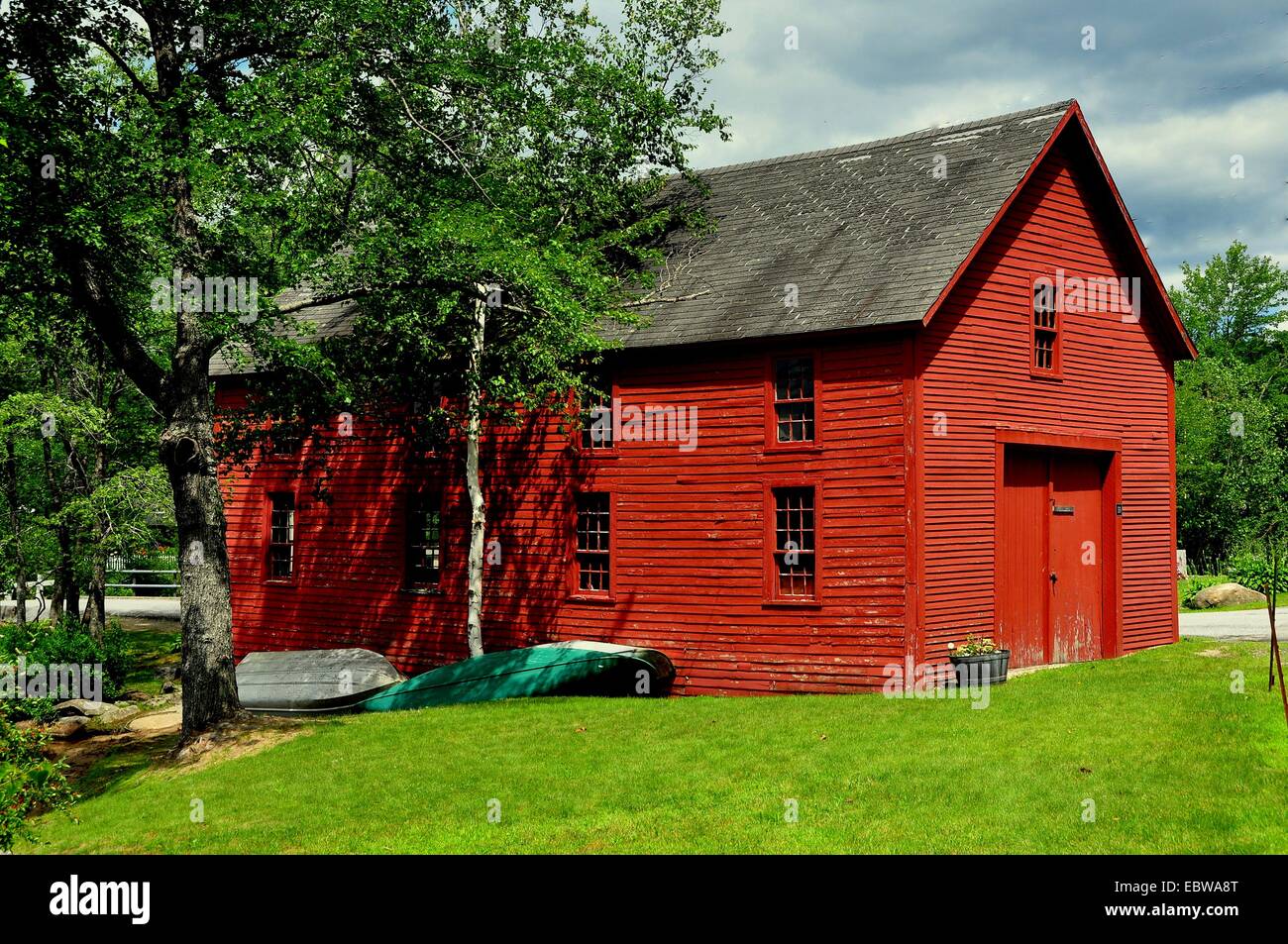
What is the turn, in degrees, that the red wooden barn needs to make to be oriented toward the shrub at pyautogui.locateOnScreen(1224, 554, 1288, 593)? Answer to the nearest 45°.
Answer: approximately 90° to its left

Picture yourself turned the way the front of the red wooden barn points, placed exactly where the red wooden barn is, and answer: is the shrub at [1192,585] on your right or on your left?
on your left

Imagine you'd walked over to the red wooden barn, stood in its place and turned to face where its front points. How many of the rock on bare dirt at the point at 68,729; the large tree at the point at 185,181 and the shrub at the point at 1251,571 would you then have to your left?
1

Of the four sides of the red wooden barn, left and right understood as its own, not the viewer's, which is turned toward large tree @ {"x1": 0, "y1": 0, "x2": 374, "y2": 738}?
right

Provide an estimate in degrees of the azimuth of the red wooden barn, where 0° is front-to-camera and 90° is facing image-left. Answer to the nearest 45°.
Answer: approximately 315°

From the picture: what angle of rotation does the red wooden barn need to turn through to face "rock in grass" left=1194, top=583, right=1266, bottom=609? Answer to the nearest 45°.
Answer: approximately 90° to its left

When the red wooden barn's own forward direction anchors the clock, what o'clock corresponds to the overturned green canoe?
The overturned green canoe is roughly at 4 o'clock from the red wooden barn.

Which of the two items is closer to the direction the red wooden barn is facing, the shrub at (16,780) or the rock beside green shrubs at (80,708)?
the shrub

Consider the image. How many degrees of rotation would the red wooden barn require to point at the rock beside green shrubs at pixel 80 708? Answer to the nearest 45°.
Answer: approximately 135° to its right
